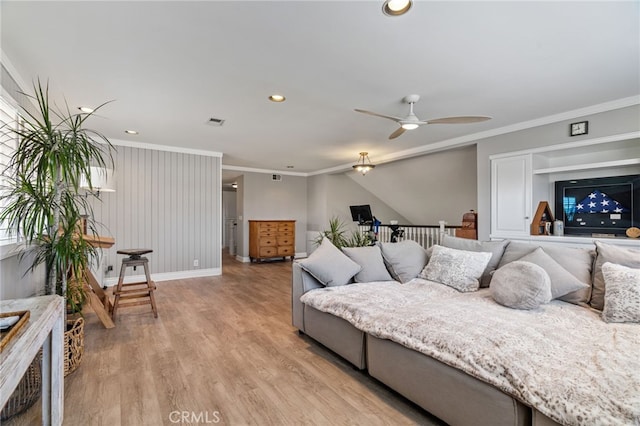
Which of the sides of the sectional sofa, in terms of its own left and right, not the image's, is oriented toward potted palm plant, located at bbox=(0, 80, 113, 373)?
front

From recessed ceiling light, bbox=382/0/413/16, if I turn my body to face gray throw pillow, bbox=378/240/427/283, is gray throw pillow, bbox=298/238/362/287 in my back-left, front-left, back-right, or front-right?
front-left

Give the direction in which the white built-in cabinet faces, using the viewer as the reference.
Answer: facing the viewer and to the left of the viewer

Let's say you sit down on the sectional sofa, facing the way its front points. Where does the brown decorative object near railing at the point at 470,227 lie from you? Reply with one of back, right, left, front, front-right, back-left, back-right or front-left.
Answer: back-right

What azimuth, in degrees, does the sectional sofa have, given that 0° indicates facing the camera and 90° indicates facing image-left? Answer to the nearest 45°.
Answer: approximately 45°

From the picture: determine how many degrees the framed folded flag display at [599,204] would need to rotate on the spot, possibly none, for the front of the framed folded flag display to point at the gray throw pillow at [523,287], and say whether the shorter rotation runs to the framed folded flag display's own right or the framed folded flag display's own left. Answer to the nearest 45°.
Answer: approximately 45° to the framed folded flag display's own left

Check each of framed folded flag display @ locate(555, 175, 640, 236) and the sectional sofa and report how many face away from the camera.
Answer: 0

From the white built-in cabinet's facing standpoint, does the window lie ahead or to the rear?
ahead

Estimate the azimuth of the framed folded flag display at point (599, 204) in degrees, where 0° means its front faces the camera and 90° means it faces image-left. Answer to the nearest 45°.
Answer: approximately 45°

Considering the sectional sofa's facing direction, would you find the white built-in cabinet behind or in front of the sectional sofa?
behind

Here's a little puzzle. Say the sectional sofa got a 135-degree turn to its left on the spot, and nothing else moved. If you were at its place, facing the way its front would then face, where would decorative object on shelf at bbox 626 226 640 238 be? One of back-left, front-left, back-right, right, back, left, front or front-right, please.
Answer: front-left

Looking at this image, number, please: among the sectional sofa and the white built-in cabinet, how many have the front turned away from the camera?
0
